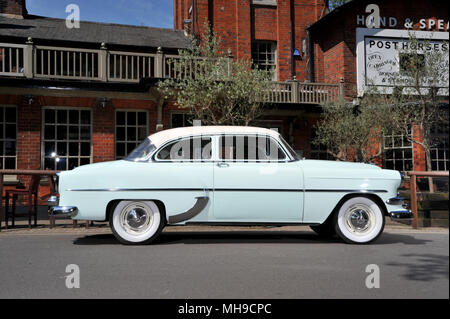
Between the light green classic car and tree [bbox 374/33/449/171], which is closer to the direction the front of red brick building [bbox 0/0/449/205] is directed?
the light green classic car

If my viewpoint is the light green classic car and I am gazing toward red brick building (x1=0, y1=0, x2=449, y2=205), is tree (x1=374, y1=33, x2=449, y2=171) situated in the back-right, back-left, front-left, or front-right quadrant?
front-right

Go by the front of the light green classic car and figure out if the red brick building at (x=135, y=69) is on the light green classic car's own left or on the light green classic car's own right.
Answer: on the light green classic car's own left

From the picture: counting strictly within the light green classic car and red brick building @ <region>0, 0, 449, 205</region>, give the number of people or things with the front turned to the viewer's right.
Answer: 1

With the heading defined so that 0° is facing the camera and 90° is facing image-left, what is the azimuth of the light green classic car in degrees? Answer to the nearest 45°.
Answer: approximately 270°

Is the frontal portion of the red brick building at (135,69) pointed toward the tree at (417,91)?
no

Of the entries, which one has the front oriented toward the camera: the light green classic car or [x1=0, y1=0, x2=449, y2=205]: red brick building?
the red brick building

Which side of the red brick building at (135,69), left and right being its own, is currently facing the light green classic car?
front

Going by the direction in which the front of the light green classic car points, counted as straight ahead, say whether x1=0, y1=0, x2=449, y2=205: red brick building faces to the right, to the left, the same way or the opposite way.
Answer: to the right

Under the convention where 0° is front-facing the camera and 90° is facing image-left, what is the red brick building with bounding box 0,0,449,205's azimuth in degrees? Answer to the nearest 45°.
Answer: approximately 0°

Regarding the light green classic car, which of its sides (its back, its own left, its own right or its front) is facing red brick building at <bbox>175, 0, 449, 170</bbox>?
left
